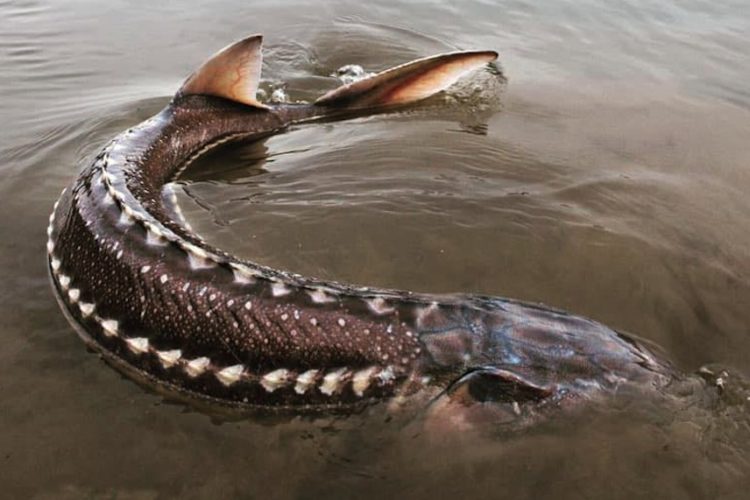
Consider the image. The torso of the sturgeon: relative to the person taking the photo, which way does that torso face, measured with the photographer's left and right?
facing to the right of the viewer

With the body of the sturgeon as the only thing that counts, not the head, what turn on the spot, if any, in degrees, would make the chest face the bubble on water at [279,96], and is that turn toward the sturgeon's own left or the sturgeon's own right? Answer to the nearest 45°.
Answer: approximately 90° to the sturgeon's own left
